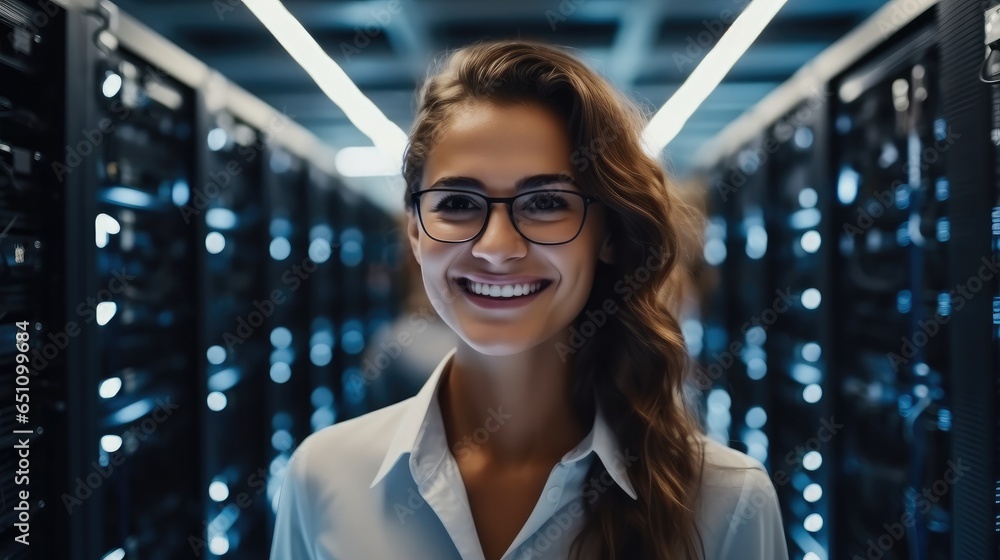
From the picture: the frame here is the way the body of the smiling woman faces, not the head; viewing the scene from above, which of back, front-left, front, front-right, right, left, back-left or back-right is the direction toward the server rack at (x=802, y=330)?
back-left

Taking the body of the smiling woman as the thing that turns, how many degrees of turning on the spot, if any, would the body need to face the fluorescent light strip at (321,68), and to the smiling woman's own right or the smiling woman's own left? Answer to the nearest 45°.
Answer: approximately 135° to the smiling woman's own right

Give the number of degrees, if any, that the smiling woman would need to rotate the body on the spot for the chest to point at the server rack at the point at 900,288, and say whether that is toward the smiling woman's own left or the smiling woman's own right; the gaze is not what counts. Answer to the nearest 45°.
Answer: approximately 135° to the smiling woman's own left

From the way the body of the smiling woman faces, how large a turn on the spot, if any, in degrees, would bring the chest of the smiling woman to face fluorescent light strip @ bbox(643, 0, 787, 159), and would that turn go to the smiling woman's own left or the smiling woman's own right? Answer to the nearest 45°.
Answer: approximately 135° to the smiling woman's own left

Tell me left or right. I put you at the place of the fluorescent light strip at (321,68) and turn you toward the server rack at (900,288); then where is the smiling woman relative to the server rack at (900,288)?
right

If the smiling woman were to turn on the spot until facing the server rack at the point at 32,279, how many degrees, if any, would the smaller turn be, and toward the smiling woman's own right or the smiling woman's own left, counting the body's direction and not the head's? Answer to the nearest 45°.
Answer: approximately 90° to the smiling woman's own right

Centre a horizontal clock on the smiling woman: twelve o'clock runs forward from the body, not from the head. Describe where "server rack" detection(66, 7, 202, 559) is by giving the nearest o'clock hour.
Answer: The server rack is roughly at 4 o'clock from the smiling woman.

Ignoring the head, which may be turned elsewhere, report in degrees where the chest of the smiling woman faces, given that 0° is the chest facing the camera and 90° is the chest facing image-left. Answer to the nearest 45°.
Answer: approximately 0°

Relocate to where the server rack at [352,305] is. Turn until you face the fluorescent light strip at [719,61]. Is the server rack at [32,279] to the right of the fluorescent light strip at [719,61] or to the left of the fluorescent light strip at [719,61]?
right
